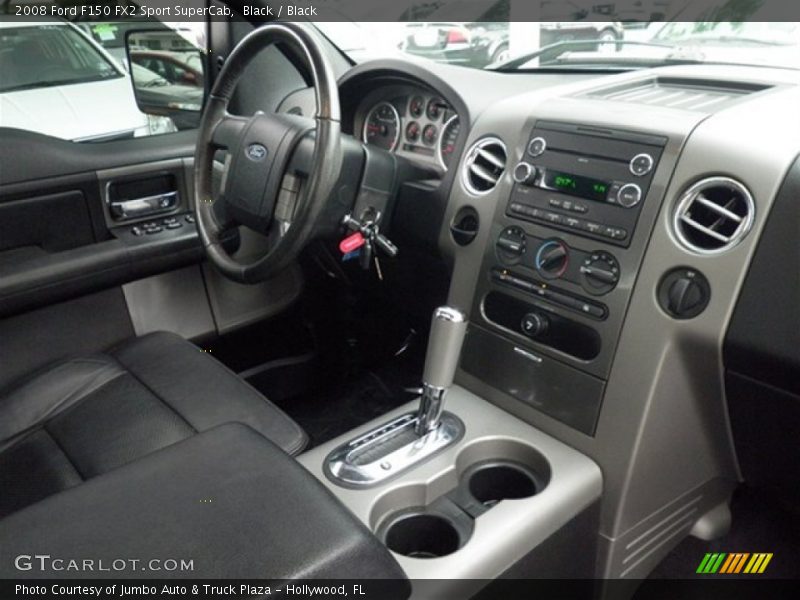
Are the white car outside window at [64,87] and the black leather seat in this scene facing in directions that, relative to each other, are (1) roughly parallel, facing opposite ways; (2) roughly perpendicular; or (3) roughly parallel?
roughly perpendicular

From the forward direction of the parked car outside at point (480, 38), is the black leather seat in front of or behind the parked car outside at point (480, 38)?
behind

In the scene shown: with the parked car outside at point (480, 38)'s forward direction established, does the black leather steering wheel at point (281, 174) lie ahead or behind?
behind

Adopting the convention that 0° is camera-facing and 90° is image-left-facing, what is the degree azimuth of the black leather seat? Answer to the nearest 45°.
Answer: approximately 225°

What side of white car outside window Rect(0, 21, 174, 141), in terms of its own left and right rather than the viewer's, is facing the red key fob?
front

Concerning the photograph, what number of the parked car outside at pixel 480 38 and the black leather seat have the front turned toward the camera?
0

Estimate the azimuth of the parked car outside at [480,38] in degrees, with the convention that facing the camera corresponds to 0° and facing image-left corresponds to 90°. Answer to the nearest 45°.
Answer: approximately 225°

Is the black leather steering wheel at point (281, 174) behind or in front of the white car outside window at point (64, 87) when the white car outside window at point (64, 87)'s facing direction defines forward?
in front

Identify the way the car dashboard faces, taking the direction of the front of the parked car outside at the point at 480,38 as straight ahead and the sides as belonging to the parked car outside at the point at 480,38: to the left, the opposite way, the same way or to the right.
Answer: the opposite way

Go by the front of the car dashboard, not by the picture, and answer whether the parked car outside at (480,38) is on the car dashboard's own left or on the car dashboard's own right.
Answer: on the car dashboard's own right
